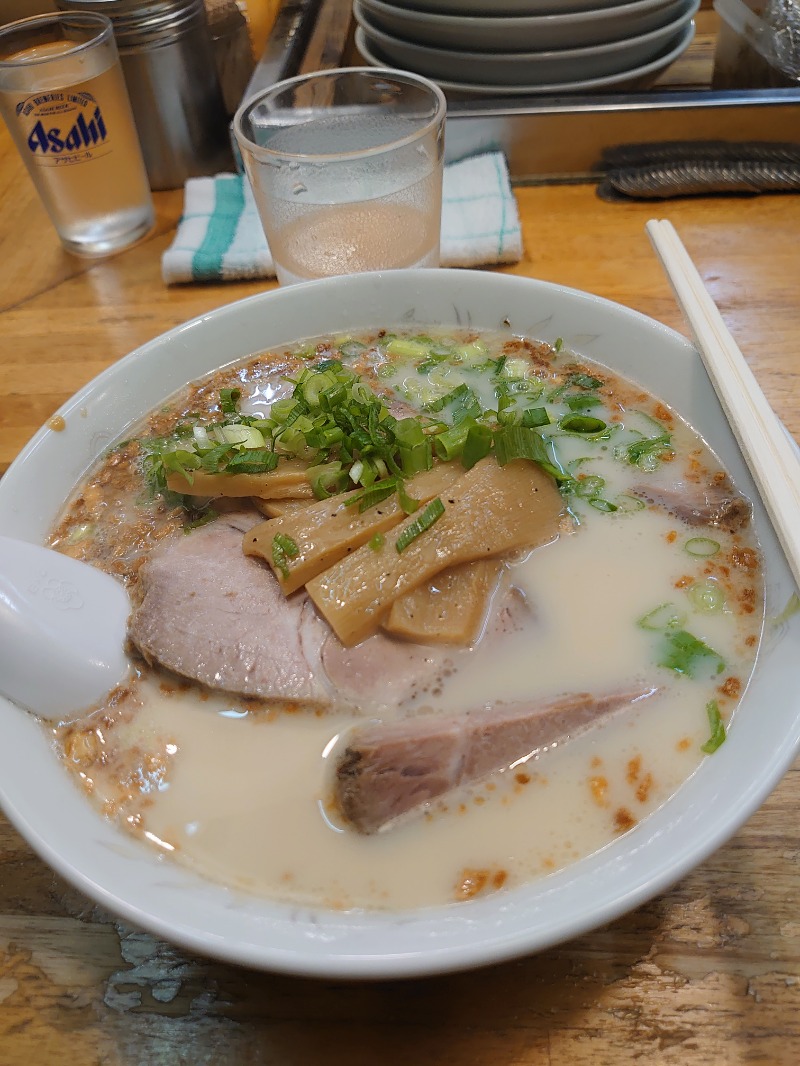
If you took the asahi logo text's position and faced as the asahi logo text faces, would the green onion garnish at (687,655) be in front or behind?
in front

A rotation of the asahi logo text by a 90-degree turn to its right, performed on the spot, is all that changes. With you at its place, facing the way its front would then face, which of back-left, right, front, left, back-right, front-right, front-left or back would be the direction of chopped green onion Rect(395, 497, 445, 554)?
left

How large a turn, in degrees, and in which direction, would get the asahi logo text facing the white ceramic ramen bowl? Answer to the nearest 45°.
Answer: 0° — it already faces it

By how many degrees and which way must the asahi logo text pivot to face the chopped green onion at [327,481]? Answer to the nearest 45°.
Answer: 0° — it already faces it

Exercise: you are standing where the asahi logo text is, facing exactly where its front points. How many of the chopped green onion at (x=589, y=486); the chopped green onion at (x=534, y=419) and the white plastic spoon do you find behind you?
0

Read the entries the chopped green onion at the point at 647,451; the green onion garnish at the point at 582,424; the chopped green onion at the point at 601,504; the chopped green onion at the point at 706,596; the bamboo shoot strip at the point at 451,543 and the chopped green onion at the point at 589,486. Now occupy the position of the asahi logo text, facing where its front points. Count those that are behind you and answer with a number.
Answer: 0

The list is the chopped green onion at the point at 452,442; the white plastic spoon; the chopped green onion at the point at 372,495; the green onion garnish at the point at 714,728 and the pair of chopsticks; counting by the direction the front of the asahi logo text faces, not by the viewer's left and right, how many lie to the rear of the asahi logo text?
0

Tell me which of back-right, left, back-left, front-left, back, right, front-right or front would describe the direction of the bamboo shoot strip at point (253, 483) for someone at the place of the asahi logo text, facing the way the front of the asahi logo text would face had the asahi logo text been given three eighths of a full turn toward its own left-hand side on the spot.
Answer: back-right

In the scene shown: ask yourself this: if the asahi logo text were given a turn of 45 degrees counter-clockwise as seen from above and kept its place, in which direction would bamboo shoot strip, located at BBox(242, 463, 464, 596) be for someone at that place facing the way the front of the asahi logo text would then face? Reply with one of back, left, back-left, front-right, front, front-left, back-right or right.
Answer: front-right

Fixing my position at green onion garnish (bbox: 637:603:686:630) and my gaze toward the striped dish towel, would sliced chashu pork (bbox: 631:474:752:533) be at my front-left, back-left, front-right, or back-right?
front-right

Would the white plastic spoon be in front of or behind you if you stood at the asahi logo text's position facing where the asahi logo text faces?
in front

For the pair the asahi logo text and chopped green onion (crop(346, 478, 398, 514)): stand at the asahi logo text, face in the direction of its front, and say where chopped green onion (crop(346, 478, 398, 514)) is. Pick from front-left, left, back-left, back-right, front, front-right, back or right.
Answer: front

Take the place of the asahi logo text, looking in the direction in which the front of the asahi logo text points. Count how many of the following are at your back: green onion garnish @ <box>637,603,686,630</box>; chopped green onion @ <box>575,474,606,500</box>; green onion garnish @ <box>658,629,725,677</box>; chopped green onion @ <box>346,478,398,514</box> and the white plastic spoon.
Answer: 0

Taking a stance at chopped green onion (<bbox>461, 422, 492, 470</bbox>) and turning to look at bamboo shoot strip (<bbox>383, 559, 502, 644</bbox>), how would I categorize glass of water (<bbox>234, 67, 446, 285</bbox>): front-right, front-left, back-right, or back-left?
back-right

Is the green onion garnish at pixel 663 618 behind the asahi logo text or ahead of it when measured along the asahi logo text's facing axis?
ahead

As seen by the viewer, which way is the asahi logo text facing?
toward the camera

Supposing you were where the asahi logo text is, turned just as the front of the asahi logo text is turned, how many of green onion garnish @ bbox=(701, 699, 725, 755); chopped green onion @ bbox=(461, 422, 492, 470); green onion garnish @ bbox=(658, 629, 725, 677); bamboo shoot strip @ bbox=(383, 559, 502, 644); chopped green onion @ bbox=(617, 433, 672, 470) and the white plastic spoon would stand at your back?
0

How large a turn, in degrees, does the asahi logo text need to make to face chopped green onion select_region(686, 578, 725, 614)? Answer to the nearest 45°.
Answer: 0° — it already faces it
